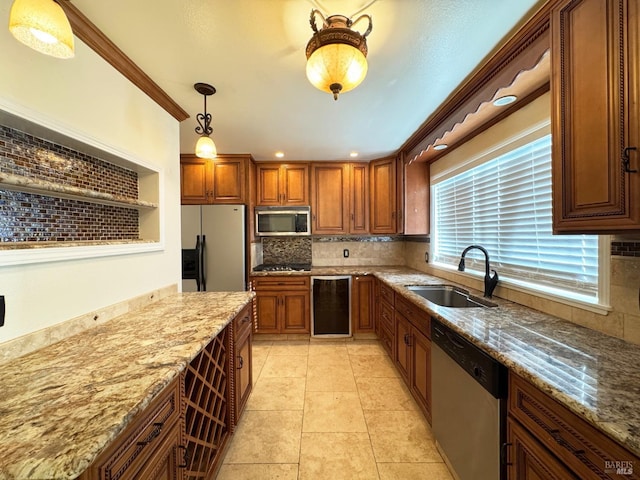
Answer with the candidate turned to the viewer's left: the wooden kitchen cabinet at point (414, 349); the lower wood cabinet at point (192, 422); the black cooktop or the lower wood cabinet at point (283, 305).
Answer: the wooden kitchen cabinet

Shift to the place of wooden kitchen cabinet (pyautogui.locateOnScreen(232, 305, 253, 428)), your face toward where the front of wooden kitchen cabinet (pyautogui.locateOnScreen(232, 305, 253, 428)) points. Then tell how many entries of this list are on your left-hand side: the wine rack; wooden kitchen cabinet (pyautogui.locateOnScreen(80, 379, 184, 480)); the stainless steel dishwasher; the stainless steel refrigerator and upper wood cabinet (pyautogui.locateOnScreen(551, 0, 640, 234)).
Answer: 1

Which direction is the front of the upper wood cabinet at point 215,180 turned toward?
toward the camera

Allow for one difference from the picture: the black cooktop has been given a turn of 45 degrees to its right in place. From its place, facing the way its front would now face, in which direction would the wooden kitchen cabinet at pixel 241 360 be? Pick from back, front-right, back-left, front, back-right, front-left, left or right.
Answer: front-left

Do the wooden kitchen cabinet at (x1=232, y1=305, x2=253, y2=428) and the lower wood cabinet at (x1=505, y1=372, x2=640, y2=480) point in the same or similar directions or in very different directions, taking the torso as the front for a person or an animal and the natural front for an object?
very different directions

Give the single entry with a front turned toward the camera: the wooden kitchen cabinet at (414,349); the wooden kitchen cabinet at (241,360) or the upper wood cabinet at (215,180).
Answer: the upper wood cabinet

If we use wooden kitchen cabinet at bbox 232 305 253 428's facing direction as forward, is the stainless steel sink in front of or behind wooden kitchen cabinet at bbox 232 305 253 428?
in front

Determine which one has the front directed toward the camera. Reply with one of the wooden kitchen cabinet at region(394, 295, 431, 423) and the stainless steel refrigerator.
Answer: the stainless steel refrigerator

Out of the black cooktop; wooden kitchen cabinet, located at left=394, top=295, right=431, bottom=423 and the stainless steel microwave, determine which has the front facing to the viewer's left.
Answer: the wooden kitchen cabinet

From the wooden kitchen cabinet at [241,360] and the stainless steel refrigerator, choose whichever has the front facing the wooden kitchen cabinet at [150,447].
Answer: the stainless steel refrigerator

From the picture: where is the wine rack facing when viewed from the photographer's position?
facing the viewer and to the right of the viewer

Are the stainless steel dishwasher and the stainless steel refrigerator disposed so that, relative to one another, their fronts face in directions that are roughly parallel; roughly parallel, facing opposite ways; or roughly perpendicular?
roughly perpendicular

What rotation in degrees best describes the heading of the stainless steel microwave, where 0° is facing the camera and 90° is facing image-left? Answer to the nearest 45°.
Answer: approximately 0°

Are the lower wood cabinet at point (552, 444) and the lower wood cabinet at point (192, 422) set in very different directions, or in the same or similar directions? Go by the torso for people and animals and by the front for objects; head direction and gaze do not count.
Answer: very different directions

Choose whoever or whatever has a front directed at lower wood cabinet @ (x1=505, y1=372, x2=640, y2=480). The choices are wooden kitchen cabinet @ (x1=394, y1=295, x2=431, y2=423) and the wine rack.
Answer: the wine rack

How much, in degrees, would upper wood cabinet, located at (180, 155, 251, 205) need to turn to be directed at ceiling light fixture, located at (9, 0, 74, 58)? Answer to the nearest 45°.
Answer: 0° — it already faces it

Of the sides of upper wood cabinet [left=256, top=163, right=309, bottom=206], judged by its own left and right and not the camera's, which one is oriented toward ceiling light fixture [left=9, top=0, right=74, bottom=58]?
front
